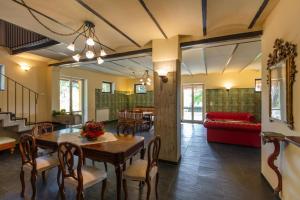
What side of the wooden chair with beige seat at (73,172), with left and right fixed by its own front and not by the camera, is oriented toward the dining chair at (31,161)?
left

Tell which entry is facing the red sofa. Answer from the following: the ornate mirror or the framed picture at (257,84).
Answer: the framed picture

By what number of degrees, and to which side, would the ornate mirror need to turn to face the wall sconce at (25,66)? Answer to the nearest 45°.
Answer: approximately 45° to its right

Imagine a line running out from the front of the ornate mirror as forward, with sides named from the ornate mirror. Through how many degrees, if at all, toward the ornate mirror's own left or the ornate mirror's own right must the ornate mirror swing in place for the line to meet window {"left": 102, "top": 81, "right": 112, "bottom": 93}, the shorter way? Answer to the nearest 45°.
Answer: approximately 45° to the ornate mirror's own right

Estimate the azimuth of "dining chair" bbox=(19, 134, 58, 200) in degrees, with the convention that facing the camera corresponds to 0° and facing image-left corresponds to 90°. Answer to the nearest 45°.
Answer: approximately 225°

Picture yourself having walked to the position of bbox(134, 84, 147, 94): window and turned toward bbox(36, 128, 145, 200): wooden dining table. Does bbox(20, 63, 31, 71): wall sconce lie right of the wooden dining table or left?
right

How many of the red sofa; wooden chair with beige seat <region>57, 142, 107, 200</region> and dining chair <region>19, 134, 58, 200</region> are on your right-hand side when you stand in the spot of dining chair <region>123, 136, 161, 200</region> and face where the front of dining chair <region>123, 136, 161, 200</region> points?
1

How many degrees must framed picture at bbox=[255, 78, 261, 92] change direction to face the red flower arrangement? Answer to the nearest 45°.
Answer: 0° — it already faces it

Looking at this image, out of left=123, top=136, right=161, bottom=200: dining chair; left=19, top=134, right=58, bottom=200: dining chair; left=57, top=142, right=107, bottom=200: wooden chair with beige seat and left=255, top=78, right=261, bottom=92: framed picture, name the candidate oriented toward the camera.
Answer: the framed picture

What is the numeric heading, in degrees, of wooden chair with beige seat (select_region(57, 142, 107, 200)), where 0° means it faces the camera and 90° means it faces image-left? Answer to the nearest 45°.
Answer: approximately 225°
